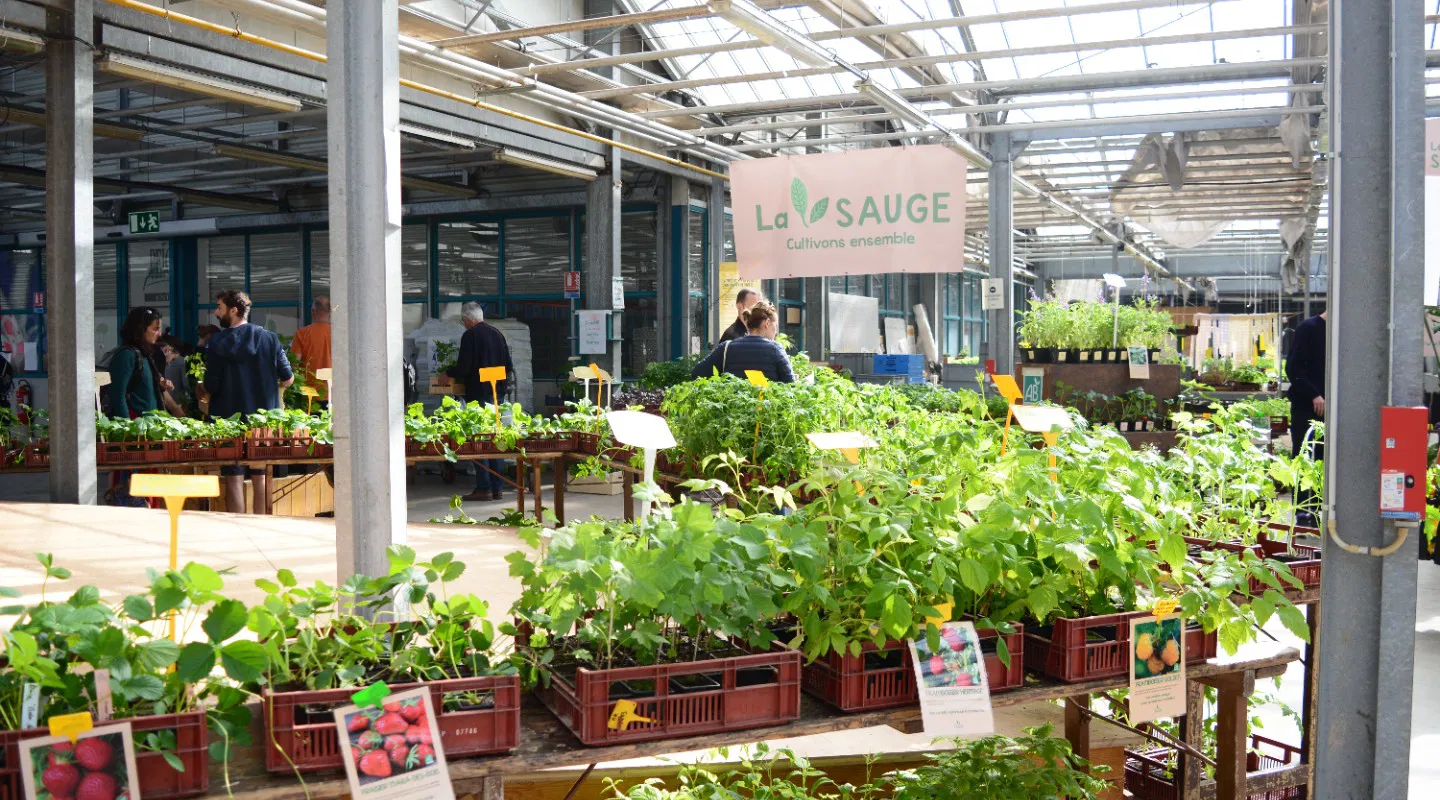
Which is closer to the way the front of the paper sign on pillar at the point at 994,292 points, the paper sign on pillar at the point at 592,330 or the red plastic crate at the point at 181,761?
the red plastic crate

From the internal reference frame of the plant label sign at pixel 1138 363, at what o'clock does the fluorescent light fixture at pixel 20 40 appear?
The fluorescent light fixture is roughly at 2 o'clock from the plant label sign.

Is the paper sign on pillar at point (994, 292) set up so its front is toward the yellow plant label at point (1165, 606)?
yes

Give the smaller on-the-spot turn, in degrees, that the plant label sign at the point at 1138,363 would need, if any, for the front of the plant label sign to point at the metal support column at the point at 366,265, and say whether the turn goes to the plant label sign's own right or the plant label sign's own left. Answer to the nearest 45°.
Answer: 0° — it already faces it

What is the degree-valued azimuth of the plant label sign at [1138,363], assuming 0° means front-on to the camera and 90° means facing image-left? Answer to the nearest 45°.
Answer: approximately 0°

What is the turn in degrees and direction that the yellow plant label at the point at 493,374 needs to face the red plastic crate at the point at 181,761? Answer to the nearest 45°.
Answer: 0° — it already faces it

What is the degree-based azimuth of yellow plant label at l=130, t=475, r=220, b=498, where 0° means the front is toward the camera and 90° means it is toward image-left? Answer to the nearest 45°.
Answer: approximately 0°
